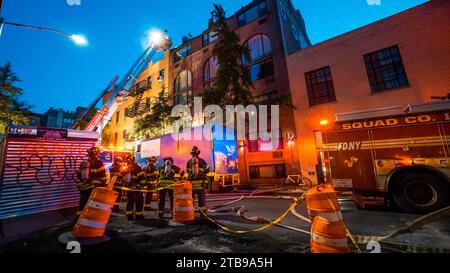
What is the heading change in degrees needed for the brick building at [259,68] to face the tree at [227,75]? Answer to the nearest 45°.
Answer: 0° — it already faces it

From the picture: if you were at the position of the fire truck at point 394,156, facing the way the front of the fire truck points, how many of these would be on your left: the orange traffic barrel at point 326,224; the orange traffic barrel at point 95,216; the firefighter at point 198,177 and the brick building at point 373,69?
1

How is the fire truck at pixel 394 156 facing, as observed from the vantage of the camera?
facing to the right of the viewer

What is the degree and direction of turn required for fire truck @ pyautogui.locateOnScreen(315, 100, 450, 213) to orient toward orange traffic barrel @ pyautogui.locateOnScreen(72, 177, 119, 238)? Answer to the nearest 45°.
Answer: approximately 135° to its right

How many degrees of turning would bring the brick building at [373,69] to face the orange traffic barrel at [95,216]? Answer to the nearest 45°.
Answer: approximately 45° to its left

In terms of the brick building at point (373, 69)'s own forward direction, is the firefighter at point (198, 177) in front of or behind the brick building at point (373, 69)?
in front

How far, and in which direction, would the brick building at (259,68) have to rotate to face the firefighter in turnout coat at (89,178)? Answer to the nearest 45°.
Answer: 0° — it already faces them

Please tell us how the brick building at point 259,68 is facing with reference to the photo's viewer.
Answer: facing the viewer and to the left of the viewer

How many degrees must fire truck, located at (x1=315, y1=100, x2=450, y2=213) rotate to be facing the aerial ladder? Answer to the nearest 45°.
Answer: approximately 180°
